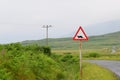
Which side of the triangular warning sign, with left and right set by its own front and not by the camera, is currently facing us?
front
